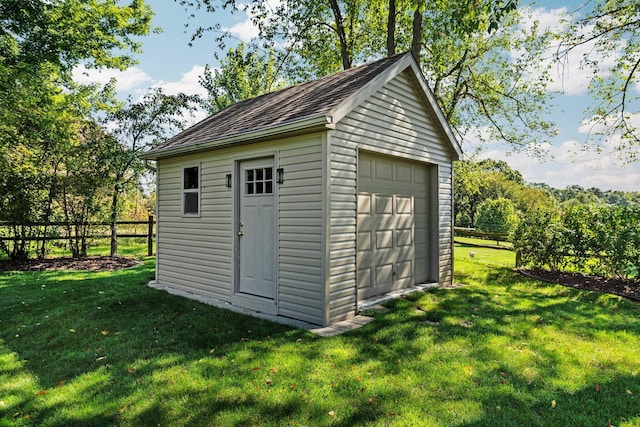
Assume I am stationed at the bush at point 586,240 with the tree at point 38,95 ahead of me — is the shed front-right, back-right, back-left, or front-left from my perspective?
front-left

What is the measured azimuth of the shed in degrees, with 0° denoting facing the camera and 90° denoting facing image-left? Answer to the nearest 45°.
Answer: approximately 315°

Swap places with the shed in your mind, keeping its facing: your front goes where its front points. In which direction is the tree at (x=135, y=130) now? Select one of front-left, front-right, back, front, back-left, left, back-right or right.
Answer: back

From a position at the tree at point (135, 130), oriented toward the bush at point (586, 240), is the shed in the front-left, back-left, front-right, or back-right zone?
front-right

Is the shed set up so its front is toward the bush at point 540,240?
no

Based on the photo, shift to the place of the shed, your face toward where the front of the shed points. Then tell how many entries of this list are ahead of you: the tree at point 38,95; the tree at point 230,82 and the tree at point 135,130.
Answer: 0

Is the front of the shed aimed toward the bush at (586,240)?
no

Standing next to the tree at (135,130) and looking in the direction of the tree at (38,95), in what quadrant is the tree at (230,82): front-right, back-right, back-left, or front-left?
back-right

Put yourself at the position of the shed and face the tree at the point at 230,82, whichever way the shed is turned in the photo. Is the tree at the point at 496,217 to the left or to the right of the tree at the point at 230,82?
right

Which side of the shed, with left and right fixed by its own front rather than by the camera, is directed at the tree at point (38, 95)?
back

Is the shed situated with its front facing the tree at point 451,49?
no

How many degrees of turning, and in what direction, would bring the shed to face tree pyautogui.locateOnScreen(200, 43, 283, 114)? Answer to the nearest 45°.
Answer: approximately 135° to its left

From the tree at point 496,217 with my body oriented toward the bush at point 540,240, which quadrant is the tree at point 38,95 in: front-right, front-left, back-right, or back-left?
front-right

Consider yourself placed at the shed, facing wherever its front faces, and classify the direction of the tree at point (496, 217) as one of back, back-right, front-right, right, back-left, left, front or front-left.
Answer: left
